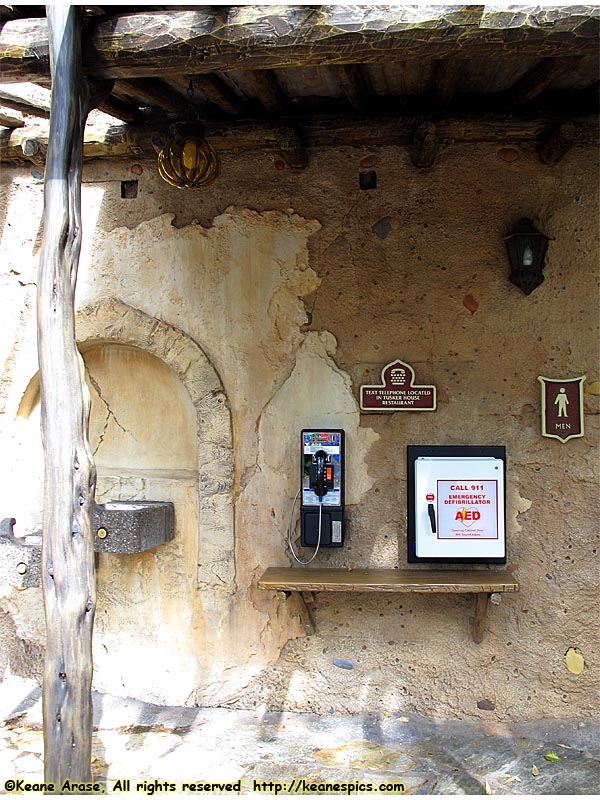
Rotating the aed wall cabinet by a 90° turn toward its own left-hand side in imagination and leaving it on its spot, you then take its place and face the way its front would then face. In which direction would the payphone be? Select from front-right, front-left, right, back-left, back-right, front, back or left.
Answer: back

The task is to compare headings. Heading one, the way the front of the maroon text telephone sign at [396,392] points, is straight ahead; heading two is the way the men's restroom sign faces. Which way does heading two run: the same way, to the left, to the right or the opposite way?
the same way

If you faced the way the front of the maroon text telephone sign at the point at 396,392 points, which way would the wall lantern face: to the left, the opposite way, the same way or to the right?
the same way

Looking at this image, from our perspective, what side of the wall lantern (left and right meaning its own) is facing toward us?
front

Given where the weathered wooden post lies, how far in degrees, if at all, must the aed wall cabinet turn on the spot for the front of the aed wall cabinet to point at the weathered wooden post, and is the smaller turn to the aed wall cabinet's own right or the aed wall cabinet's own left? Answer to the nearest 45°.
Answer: approximately 45° to the aed wall cabinet's own right

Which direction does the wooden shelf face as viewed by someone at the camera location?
facing the viewer

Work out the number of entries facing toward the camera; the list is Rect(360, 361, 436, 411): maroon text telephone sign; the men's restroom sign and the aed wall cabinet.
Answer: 3

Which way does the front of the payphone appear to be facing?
toward the camera

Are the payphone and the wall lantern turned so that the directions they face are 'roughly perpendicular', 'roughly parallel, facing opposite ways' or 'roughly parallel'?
roughly parallel

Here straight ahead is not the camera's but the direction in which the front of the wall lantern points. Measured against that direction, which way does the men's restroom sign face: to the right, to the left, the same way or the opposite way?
the same way

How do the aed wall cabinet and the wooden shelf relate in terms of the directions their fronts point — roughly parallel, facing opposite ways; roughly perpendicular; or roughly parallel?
roughly parallel

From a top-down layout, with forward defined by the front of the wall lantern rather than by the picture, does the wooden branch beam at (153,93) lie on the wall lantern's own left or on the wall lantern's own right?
on the wall lantern's own right
